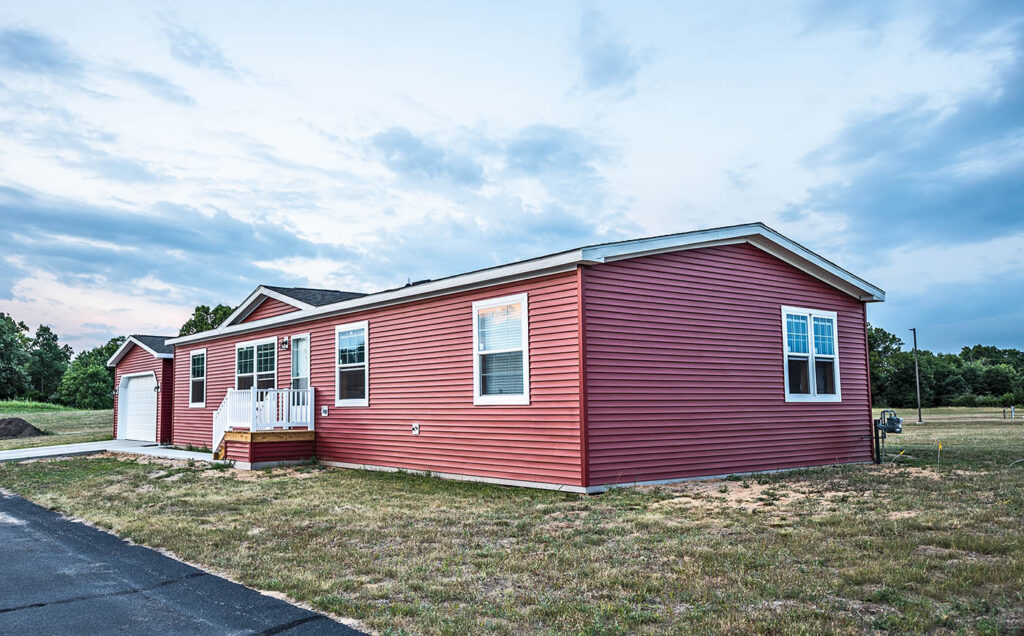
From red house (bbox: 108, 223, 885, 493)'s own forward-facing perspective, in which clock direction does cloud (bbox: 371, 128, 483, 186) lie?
The cloud is roughly at 4 o'clock from the red house.

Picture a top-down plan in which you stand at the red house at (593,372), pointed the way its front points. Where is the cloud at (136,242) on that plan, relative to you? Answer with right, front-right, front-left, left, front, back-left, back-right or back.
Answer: right

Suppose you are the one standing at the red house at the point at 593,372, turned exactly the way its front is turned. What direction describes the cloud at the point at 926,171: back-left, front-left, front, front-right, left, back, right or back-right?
back

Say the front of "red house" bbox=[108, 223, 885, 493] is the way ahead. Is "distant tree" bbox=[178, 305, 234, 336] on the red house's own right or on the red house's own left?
on the red house's own right

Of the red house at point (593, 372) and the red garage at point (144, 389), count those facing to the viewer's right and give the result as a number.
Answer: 0
